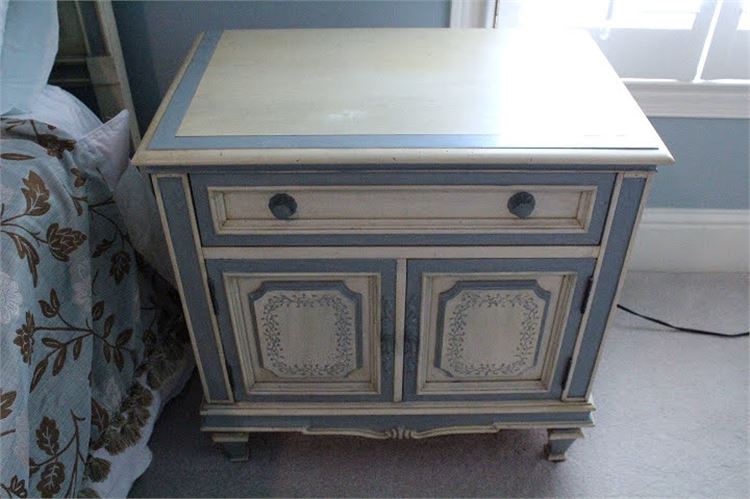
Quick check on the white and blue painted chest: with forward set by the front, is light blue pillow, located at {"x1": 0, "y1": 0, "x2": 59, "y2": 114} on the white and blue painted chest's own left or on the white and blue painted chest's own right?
on the white and blue painted chest's own right

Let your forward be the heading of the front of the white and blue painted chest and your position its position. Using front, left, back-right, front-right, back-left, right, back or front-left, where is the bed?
right

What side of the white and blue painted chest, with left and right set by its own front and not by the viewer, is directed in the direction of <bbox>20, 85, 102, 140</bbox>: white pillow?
right

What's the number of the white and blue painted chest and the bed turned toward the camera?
2

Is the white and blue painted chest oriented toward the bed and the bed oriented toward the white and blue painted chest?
no
